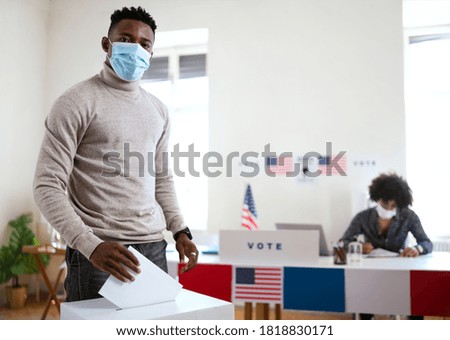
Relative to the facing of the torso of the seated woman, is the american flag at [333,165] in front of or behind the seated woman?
behind

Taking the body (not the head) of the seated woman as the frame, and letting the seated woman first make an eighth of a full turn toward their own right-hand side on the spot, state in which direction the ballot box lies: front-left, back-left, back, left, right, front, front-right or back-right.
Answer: front-left

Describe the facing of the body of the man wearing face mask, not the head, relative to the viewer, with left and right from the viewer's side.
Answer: facing the viewer and to the right of the viewer

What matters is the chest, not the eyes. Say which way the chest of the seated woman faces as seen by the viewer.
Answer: toward the camera

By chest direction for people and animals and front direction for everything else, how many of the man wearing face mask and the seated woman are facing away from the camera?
0

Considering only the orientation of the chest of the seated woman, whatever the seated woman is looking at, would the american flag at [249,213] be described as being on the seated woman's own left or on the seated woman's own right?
on the seated woman's own right

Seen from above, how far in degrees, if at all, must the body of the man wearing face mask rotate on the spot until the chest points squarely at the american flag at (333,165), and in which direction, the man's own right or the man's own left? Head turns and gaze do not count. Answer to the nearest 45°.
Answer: approximately 90° to the man's own left

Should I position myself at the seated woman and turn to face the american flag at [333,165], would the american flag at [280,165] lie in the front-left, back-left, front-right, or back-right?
front-left
